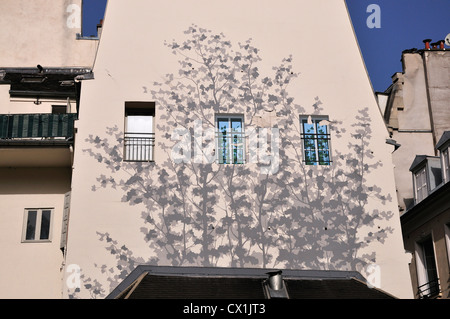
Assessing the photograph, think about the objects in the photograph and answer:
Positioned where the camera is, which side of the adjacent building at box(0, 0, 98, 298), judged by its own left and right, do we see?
front

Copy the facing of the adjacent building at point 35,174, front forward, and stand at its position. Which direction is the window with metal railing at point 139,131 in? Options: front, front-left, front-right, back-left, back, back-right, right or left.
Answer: front-left

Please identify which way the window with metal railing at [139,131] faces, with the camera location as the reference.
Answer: facing the viewer

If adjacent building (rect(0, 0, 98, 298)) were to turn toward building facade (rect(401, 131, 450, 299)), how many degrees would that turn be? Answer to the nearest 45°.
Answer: approximately 90° to its left

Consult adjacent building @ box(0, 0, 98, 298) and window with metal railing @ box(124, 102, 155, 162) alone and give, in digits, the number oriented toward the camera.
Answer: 2

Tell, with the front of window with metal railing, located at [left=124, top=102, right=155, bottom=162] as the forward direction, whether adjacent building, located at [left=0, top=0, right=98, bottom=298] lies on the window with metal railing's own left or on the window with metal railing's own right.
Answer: on the window with metal railing's own right

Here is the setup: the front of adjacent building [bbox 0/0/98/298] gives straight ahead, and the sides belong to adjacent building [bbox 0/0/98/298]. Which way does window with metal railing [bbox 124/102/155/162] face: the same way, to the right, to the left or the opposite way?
the same way

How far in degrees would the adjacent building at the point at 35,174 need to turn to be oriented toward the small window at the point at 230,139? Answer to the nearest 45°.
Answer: approximately 45° to its left

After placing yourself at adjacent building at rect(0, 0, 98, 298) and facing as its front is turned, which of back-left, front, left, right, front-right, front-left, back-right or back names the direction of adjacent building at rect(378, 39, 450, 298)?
left

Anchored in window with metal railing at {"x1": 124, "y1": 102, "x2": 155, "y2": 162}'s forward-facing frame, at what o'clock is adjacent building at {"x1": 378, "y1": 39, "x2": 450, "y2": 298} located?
The adjacent building is roughly at 8 o'clock from the window with metal railing.
